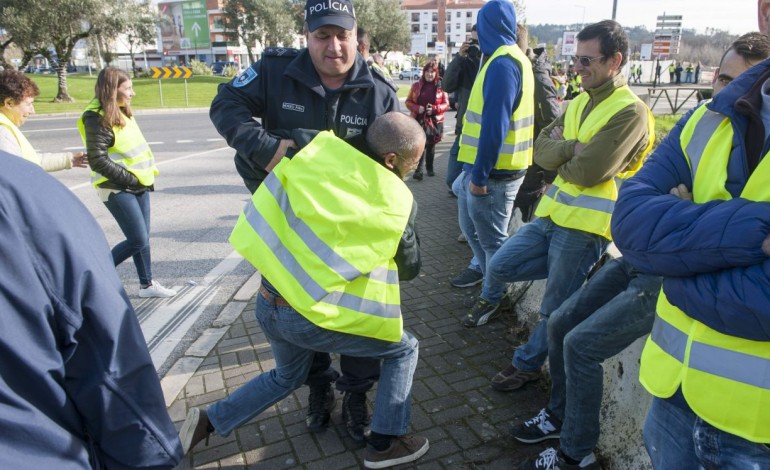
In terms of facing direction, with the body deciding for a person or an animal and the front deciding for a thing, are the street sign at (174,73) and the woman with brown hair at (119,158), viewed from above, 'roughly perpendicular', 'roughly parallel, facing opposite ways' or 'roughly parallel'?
roughly perpendicular

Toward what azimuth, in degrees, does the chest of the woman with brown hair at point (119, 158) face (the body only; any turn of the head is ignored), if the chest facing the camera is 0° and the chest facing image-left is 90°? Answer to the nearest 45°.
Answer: approximately 270°

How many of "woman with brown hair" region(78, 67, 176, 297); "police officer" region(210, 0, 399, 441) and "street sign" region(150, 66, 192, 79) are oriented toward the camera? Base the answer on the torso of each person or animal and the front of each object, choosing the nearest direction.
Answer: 2

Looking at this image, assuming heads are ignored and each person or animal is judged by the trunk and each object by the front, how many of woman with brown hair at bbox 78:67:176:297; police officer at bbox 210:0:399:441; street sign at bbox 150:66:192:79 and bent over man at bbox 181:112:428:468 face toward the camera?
2

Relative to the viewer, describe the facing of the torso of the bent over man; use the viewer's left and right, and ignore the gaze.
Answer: facing away from the viewer and to the right of the viewer

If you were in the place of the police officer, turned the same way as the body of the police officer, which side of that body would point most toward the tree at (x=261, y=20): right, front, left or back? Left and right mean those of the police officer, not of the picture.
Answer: back

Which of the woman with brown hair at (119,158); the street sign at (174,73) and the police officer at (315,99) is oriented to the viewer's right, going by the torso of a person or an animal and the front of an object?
the woman with brown hair

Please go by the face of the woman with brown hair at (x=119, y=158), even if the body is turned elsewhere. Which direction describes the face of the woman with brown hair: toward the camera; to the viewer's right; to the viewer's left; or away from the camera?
to the viewer's right

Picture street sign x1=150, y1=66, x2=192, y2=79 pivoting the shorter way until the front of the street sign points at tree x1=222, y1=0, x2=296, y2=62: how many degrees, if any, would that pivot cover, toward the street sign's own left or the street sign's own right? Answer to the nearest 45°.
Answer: approximately 180°
